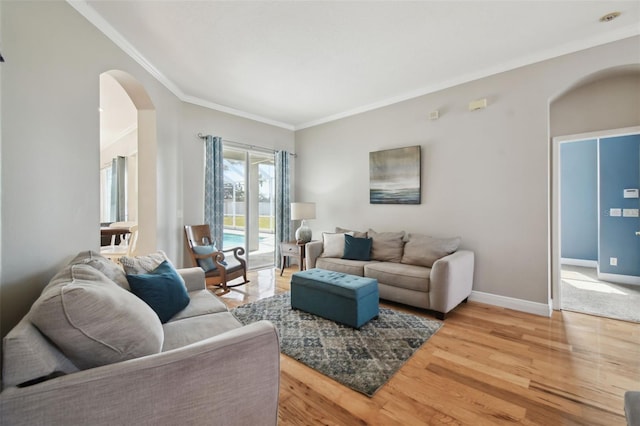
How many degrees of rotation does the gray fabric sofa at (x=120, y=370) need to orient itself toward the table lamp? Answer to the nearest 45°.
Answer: approximately 45° to its left

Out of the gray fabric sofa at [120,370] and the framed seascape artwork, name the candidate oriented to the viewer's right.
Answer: the gray fabric sofa

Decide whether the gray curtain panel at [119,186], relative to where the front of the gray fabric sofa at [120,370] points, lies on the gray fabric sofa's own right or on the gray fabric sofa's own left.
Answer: on the gray fabric sofa's own left

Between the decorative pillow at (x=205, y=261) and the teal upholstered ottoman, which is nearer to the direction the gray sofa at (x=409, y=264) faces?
the teal upholstered ottoman

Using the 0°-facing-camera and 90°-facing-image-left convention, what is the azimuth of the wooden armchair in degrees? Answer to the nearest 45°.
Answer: approximately 315°

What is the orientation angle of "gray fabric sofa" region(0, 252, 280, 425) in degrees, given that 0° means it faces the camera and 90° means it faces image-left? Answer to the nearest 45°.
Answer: approximately 270°

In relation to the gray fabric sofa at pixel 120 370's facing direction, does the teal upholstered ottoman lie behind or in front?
in front

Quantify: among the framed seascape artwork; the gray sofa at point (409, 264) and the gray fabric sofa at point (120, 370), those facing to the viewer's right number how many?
1

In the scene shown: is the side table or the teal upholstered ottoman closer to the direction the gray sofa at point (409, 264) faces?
the teal upholstered ottoman
